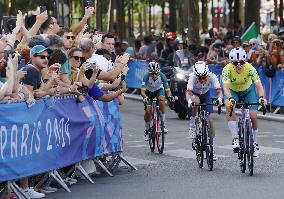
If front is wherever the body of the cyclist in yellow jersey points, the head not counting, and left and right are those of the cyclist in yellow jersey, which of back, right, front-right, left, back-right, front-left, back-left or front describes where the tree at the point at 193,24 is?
back

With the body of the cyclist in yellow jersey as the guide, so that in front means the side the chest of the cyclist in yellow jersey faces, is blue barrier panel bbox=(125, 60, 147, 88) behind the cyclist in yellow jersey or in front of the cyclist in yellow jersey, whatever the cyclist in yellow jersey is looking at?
behind

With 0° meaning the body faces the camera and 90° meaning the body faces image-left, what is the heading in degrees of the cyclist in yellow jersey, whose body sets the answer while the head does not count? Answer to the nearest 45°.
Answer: approximately 0°

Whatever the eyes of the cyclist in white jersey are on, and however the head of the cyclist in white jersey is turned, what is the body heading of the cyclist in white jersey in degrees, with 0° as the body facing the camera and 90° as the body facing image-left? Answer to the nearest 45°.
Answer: approximately 0°

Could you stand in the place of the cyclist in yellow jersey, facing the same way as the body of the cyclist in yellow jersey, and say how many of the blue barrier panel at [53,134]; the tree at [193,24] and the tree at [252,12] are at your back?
2

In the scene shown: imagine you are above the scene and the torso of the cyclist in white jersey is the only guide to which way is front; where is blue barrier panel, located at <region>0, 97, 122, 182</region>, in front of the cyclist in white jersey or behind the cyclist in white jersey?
in front

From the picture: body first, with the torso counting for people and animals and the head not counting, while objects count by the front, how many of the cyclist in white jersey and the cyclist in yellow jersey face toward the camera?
2

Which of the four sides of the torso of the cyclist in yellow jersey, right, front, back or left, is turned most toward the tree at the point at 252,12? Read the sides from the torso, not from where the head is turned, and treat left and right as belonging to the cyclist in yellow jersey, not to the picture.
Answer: back

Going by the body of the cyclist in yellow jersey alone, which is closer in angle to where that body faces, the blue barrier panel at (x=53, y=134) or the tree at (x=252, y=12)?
the blue barrier panel

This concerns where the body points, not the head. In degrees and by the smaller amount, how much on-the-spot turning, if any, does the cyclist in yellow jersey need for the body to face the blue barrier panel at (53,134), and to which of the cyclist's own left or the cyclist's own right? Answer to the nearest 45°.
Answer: approximately 45° to the cyclist's own right

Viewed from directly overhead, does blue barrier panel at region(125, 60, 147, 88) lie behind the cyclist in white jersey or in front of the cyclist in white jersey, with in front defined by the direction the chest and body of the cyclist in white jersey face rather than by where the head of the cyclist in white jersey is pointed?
behind

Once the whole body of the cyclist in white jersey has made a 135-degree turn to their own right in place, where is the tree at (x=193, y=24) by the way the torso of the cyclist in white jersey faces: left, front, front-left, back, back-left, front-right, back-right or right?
front-right

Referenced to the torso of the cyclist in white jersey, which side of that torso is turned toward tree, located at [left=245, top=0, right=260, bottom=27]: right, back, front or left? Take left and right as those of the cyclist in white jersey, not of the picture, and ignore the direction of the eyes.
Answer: back
